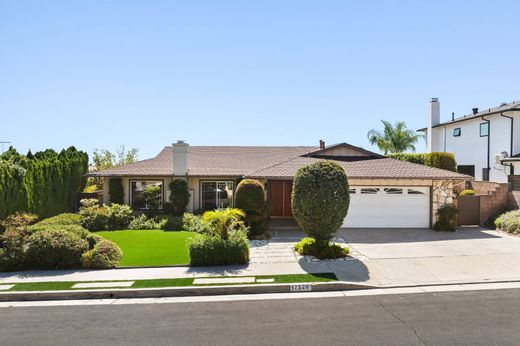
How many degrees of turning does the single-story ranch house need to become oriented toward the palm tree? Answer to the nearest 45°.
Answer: approximately 135° to its left

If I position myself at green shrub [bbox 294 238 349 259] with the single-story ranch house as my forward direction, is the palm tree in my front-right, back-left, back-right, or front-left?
front-right

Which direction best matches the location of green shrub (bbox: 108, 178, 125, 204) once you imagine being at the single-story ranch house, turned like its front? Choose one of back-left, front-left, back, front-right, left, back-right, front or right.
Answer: right

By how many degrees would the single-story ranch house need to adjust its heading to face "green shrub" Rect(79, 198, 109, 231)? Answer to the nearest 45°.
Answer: approximately 90° to its right

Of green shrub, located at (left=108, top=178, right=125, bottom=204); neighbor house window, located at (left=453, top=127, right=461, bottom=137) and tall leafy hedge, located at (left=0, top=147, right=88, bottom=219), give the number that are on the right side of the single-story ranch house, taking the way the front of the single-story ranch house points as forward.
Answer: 2

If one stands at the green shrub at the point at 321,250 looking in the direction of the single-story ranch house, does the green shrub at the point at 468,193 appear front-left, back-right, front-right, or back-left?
front-right

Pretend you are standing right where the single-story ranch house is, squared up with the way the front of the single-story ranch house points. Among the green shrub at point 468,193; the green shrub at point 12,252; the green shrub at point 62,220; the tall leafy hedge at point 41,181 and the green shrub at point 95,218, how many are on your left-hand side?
1

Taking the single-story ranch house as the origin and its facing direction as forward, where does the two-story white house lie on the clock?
The two-story white house is roughly at 8 o'clock from the single-story ranch house.

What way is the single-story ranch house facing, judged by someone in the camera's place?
facing the viewer

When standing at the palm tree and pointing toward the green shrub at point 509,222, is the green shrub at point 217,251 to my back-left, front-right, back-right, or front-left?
front-right

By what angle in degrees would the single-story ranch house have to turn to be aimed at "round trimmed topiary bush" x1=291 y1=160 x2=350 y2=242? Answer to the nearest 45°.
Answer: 0° — it already faces it

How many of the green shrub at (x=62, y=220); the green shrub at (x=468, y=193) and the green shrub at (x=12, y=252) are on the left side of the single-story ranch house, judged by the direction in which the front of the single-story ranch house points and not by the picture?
1

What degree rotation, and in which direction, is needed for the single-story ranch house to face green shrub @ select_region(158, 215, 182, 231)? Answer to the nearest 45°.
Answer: approximately 45° to its right

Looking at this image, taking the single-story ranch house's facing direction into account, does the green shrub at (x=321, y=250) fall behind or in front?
in front
